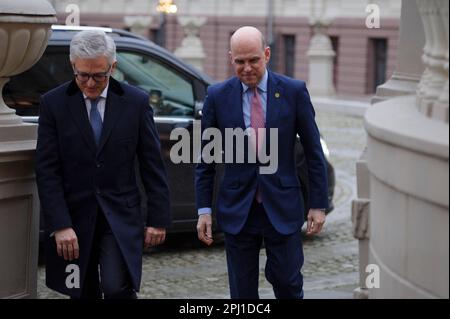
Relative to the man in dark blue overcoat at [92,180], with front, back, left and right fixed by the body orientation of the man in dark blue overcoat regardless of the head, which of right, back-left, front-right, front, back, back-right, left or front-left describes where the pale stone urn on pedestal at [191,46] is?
back

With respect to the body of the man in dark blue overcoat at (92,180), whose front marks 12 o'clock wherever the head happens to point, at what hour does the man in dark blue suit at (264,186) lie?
the man in dark blue suit at (264,186) is roughly at 9 o'clock from the man in dark blue overcoat at (92,180).

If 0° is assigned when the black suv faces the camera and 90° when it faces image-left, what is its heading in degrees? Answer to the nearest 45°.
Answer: approximately 270°

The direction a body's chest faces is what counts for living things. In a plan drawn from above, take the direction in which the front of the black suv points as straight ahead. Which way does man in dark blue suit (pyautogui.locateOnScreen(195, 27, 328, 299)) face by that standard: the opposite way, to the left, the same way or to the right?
to the right

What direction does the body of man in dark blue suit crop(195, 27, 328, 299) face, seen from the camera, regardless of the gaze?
toward the camera

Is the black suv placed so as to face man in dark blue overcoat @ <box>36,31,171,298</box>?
no

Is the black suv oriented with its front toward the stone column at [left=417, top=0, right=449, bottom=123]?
no

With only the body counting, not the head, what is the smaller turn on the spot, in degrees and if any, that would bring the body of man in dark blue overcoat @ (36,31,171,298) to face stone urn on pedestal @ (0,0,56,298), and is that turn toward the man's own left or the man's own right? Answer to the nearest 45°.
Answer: approximately 135° to the man's own right

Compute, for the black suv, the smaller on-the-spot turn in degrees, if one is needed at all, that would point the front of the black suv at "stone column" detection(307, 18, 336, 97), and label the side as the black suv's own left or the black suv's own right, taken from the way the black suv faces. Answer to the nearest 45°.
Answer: approximately 90° to the black suv's own left

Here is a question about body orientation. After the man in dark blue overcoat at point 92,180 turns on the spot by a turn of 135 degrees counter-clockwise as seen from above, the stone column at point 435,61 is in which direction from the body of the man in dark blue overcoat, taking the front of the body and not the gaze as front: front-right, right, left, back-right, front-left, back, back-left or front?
right

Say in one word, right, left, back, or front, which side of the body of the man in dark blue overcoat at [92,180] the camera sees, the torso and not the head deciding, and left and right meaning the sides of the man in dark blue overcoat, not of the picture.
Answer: front

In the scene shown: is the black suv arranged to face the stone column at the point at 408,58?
no

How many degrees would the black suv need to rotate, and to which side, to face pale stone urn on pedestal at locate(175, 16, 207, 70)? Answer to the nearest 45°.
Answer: approximately 90° to its left

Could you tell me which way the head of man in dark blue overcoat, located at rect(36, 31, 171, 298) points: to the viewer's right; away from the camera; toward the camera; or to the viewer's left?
toward the camera

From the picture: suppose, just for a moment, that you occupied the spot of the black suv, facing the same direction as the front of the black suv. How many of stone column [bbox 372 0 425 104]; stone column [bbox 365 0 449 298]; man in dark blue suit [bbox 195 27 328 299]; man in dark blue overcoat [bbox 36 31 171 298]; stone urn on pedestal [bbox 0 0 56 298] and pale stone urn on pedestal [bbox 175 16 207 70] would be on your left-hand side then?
1

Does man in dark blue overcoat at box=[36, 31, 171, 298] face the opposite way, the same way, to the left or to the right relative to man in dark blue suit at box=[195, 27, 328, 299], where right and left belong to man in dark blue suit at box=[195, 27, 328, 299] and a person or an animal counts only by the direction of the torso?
the same way
